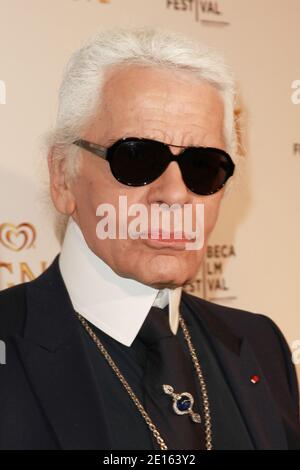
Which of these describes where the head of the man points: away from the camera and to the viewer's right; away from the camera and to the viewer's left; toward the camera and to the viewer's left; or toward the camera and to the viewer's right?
toward the camera and to the viewer's right

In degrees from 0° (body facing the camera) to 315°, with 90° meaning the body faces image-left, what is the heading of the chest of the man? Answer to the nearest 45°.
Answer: approximately 315°
